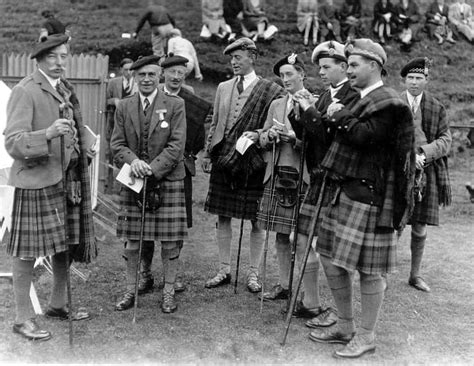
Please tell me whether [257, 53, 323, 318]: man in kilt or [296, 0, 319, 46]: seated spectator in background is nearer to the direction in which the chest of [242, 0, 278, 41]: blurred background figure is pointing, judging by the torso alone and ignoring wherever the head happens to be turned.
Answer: the man in kilt

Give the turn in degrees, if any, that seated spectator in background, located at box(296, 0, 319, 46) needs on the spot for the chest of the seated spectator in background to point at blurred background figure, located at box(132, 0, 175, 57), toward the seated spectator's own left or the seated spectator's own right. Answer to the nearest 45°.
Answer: approximately 45° to the seated spectator's own right

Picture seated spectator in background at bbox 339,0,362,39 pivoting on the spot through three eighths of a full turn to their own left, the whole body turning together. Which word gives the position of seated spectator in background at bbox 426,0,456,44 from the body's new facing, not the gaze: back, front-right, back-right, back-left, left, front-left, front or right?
front

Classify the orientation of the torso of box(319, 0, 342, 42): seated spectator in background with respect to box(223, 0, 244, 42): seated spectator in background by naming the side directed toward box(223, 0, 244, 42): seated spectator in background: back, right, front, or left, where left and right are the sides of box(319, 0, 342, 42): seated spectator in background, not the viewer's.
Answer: right

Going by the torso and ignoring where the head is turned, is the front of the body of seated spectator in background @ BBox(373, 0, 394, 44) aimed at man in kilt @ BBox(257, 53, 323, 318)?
yes

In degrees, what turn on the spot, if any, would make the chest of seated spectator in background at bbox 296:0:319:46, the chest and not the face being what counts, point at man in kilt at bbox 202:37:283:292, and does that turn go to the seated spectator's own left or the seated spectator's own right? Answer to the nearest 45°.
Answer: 0° — they already face them

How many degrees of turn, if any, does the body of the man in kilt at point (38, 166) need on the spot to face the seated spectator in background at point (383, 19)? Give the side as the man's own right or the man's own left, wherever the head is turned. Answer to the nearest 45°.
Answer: approximately 90° to the man's own left

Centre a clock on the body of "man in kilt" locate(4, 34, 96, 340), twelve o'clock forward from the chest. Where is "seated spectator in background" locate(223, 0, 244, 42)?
The seated spectator in background is roughly at 8 o'clock from the man in kilt.

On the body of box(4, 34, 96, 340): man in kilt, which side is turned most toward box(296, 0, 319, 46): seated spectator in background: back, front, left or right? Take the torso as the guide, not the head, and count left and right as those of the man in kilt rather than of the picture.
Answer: left

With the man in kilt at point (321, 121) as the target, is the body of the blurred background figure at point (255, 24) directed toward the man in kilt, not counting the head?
yes
